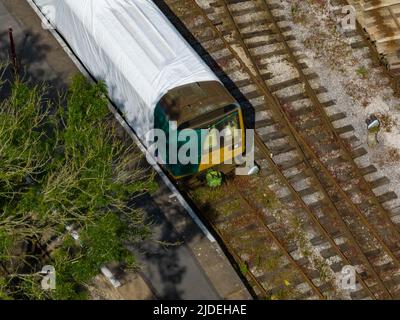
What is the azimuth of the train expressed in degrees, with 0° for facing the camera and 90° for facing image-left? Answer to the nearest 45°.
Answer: approximately 315°

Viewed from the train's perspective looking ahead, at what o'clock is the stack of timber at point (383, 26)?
The stack of timber is roughly at 10 o'clock from the train.
